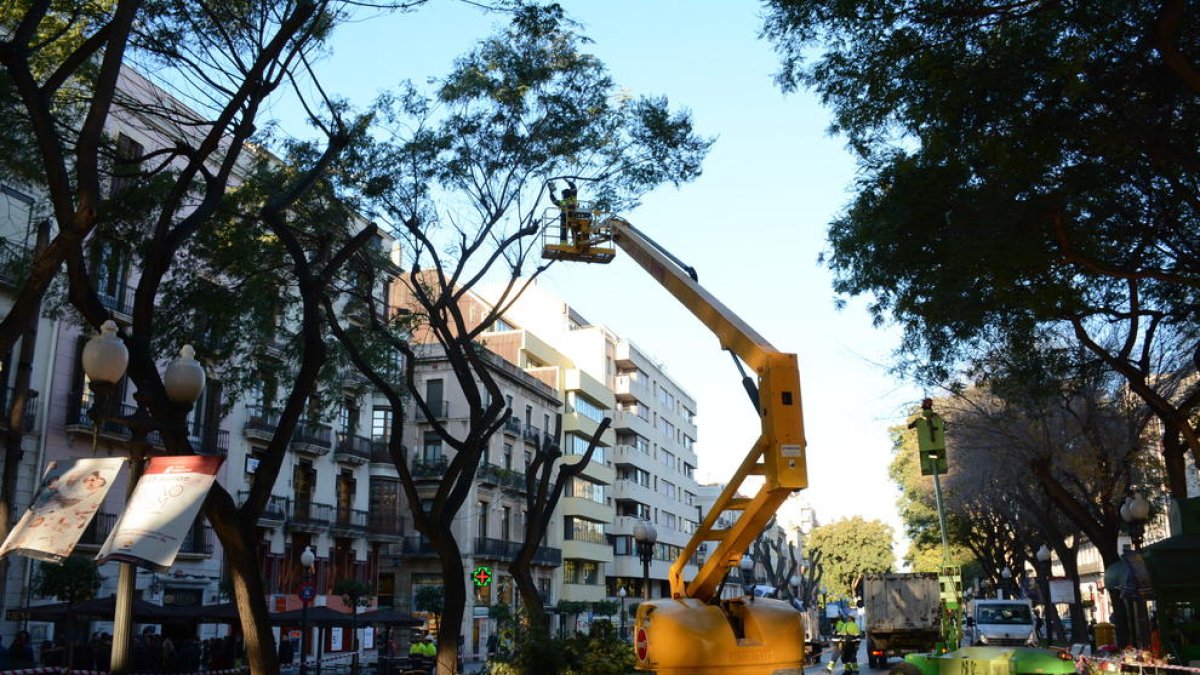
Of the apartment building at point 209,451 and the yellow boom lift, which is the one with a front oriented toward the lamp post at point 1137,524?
the apartment building

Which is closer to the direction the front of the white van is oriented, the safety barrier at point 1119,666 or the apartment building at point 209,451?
the safety barrier

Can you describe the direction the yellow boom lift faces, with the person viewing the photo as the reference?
facing to the left of the viewer

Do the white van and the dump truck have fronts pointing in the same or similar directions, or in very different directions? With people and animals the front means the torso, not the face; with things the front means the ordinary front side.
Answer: very different directions

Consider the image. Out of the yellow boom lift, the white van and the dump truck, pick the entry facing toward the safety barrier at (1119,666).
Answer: the white van

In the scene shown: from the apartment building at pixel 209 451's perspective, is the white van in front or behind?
in front

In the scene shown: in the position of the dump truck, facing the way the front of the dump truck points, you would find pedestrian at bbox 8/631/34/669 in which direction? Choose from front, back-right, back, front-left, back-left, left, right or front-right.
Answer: back-left

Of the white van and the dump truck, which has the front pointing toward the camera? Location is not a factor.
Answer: the white van

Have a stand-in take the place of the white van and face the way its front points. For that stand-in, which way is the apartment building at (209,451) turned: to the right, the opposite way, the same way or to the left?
to the left

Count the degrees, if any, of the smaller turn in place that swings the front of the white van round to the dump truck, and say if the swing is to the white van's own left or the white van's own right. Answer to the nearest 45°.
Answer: approximately 45° to the white van's own right

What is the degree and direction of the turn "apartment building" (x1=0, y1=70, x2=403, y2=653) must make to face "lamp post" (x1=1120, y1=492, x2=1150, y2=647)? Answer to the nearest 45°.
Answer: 0° — it already faces it

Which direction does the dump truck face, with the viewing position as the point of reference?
facing away from the viewer

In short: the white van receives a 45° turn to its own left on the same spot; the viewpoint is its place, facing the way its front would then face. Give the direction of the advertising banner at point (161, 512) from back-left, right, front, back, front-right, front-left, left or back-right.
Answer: front-right

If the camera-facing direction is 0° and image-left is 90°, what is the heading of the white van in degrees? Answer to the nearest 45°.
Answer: approximately 0°

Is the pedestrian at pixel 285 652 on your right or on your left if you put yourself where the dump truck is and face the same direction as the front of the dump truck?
on your left

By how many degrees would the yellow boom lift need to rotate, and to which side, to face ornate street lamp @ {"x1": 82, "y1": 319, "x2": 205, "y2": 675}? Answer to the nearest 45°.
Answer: approximately 45° to its left
